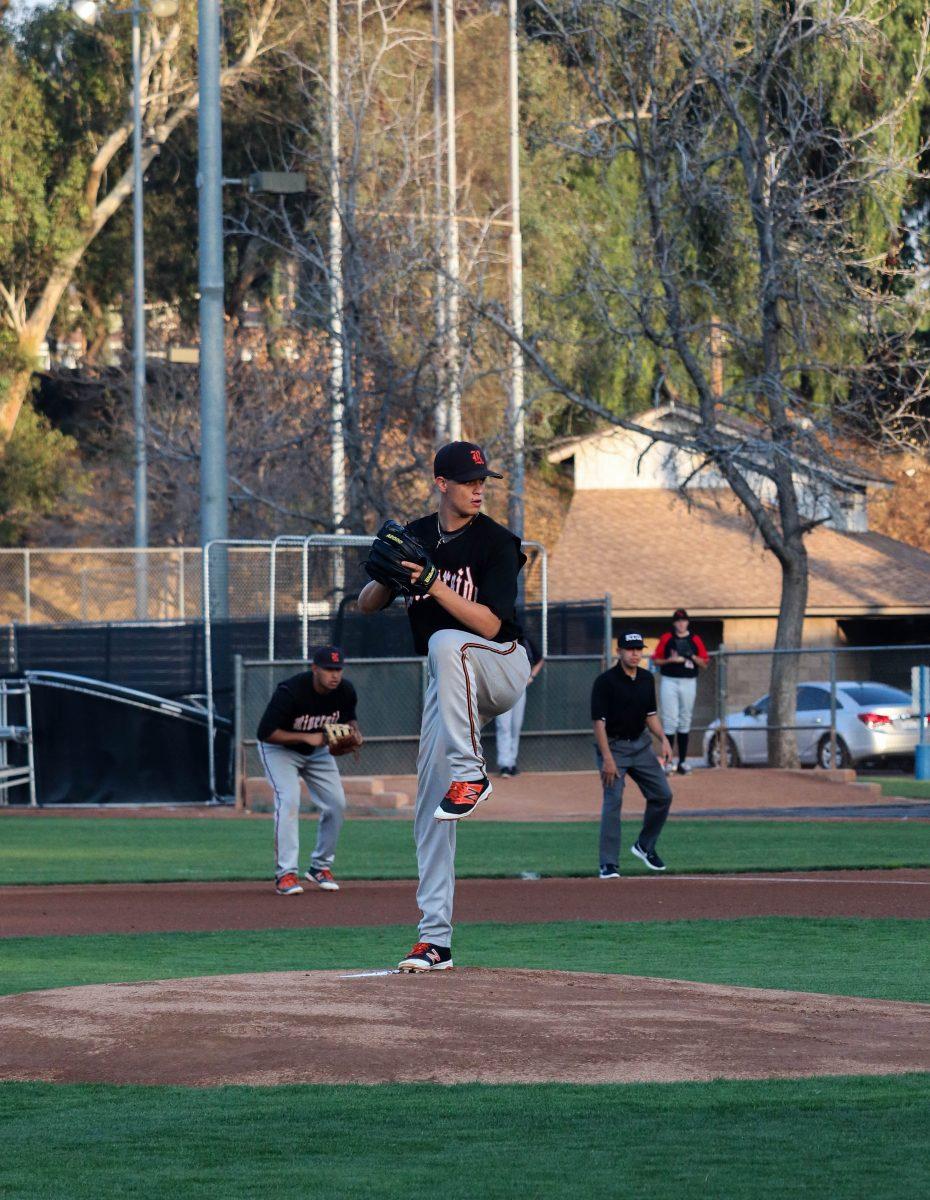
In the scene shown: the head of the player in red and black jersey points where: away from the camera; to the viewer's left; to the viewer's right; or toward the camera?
toward the camera

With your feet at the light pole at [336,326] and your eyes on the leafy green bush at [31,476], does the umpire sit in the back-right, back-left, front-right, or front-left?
back-left

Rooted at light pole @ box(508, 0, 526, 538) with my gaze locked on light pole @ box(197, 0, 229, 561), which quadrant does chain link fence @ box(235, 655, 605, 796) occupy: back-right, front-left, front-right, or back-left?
front-left

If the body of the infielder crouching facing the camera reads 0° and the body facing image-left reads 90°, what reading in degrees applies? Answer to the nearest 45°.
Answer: approximately 315°

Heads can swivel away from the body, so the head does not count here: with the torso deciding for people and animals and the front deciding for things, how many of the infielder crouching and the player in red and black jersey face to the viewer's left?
0

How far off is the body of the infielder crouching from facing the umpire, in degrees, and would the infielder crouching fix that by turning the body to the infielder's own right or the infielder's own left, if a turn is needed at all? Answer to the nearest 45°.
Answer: approximately 45° to the infielder's own left

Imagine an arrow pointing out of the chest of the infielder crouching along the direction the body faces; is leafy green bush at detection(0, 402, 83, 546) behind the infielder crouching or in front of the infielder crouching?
behind

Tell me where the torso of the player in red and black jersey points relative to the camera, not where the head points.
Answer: toward the camera

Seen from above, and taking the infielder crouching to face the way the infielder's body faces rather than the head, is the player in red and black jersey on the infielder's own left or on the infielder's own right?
on the infielder's own left

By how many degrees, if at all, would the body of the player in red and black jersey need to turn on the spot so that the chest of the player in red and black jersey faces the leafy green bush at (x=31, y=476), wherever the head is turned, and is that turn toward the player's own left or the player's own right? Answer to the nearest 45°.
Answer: approximately 135° to the player's own right

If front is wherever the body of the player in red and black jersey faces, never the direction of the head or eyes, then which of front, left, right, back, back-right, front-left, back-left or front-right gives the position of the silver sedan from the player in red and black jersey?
back-left

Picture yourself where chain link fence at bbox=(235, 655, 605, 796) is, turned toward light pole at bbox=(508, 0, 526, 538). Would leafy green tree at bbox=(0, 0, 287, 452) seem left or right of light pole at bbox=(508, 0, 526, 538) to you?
left

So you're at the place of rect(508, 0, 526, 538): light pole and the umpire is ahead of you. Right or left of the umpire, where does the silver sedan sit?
left
